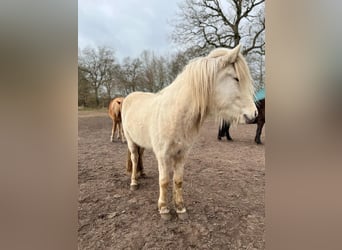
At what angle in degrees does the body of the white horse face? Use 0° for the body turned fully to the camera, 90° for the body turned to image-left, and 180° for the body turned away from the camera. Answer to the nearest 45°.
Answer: approximately 315°

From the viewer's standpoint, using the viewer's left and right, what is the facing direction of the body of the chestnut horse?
facing away from the viewer and to the left of the viewer

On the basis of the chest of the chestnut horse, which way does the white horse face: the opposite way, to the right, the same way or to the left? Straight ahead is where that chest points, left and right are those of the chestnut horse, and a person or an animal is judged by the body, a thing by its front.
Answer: the opposite way
